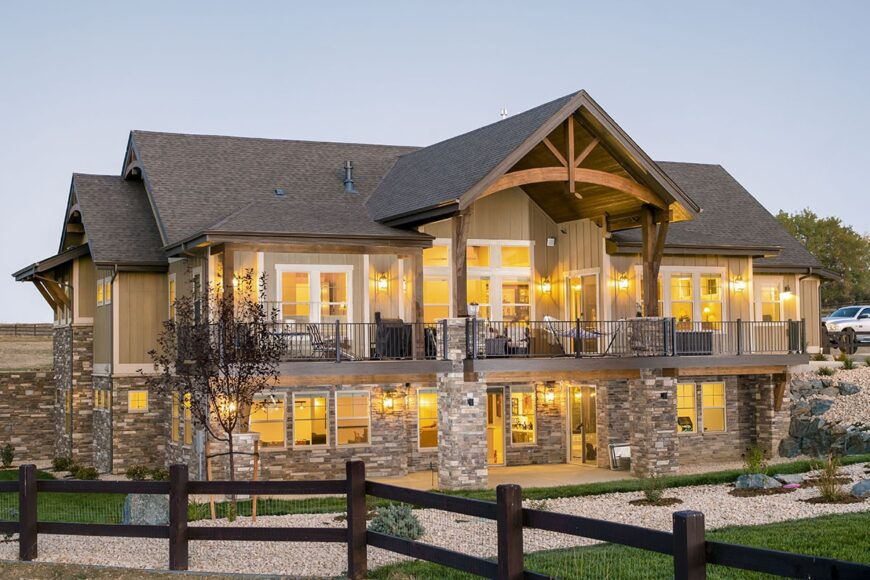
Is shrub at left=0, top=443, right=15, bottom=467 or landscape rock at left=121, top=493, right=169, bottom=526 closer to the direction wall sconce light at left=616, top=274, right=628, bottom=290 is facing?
the landscape rock

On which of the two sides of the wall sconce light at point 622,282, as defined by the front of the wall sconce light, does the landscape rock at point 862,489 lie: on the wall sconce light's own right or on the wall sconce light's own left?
on the wall sconce light's own left

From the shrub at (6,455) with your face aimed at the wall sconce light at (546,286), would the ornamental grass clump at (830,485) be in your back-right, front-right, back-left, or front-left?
front-right

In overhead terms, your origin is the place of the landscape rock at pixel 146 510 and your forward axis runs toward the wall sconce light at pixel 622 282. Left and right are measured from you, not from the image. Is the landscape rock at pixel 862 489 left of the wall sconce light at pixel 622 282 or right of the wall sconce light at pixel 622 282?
right

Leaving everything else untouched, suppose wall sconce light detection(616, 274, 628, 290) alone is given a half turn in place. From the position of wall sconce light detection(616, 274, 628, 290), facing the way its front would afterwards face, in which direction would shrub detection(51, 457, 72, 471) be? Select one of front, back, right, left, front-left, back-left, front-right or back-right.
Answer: back-left

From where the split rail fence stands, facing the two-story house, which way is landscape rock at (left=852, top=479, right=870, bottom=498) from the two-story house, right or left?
right

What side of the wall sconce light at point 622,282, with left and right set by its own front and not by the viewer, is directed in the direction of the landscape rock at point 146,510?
front

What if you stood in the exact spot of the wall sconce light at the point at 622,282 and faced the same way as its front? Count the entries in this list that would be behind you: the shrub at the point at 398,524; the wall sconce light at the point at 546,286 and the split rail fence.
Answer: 0

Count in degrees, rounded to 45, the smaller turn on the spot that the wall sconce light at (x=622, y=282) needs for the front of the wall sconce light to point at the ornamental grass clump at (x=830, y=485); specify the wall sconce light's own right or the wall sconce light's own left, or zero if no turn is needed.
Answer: approximately 45° to the wall sconce light's own left

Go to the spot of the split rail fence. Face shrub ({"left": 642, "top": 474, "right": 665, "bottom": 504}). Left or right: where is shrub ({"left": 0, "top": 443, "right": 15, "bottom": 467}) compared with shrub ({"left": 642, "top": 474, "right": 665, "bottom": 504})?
left

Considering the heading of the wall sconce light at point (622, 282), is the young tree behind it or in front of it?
in front

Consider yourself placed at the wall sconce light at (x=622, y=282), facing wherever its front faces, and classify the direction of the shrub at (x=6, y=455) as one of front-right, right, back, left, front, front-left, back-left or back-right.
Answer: front-right

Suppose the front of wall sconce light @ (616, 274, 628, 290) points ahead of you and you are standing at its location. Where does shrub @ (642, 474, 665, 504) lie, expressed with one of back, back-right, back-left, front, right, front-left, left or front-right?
front-left

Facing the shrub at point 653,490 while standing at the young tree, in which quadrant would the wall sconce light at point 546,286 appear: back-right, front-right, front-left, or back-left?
front-left
